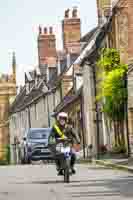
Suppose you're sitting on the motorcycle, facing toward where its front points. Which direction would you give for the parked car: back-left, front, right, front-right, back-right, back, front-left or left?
back

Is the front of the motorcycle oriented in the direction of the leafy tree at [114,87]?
no

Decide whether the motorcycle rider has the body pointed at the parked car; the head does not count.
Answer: no

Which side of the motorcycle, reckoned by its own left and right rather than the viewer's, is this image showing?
front

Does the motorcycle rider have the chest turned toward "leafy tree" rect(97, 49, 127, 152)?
no

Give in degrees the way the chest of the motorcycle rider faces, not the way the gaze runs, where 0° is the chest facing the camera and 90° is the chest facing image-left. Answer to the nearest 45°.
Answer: approximately 0°
